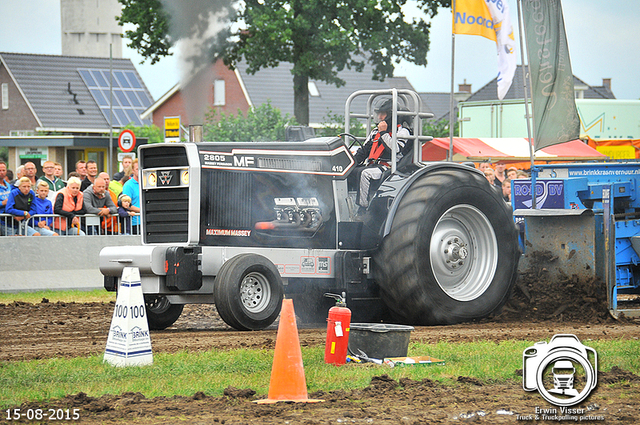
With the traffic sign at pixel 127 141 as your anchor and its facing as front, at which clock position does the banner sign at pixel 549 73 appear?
The banner sign is roughly at 11 o'clock from the traffic sign.

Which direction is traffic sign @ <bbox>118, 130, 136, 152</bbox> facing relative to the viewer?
toward the camera

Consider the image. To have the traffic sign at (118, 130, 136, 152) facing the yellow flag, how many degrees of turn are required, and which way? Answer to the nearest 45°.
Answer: approximately 45° to its left

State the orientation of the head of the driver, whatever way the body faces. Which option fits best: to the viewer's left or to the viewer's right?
to the viewer's left

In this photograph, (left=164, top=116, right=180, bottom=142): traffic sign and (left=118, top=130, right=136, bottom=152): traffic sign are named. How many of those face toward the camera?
2

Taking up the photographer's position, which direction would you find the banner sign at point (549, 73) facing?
facing the viewer

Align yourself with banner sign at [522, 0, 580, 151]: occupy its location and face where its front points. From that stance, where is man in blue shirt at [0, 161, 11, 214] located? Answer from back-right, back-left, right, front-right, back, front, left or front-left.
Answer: right

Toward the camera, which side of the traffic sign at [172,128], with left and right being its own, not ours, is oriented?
front

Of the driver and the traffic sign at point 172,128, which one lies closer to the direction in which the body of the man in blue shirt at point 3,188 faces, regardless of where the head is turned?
the driver

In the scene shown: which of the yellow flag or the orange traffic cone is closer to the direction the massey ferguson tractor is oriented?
the orange traffic cone

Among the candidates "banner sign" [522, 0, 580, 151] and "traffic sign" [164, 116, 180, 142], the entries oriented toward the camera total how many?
2

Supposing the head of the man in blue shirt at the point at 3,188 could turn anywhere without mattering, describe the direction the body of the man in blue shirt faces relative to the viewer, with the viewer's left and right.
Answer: facing the viewer and to the right of the viewer

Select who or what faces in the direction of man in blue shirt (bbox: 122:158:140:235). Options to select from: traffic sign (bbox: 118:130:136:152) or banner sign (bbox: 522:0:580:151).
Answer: the traffic sign

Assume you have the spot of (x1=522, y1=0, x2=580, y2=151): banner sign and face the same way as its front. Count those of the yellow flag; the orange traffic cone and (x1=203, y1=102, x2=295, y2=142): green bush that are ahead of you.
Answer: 1

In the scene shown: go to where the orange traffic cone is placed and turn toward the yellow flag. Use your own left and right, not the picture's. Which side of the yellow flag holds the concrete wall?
left

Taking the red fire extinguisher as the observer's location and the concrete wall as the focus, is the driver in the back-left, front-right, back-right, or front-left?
front-right

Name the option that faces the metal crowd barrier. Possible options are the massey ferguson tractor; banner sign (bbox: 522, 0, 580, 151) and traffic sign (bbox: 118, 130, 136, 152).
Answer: the traffic sign
